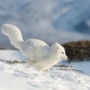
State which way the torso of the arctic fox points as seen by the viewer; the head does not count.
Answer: to the viewer's right
